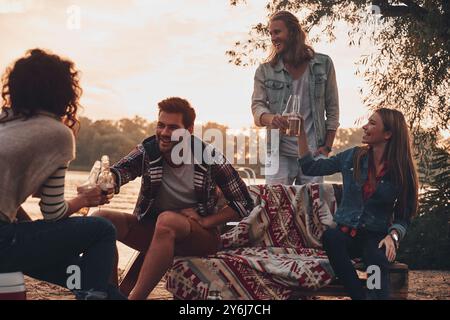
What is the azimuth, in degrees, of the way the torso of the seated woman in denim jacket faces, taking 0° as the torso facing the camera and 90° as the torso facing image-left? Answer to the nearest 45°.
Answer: approximately 45°

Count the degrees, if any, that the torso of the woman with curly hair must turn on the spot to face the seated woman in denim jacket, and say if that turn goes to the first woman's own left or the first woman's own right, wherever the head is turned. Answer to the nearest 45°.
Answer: approximately 45° to the first woman's own right

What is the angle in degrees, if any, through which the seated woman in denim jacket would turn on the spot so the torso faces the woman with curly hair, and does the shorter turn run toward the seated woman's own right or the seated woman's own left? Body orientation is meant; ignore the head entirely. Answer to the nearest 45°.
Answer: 0° — they already face them

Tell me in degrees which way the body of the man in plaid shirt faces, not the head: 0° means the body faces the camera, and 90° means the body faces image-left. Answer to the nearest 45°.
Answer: approximately 45°

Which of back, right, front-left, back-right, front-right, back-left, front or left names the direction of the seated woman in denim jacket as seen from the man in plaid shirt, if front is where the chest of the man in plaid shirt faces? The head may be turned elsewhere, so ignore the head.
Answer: back-left

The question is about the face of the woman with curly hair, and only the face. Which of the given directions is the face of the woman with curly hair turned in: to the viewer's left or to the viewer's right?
to the viewer's right

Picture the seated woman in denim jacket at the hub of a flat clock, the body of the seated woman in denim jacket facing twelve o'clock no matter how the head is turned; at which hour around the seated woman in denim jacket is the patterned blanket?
The patterned blanket is roughly at 2 o'clock from the seated woman in denim jacket.

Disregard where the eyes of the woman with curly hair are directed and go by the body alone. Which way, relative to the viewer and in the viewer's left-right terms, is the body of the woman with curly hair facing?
facing away from the viewer and to the right of the viewer

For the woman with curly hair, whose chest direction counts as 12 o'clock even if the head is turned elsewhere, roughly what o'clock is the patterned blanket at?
The patterned blanket is roughly at 12 o'clock from the woman with curly hair.

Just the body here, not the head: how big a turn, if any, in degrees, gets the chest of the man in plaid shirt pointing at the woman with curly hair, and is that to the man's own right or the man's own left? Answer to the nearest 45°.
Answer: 0° — they already face them

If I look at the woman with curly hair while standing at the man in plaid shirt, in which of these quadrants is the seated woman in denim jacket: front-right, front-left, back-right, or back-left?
back-left

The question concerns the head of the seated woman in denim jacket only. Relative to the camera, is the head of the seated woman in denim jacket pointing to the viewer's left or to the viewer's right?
to the viewer's left
